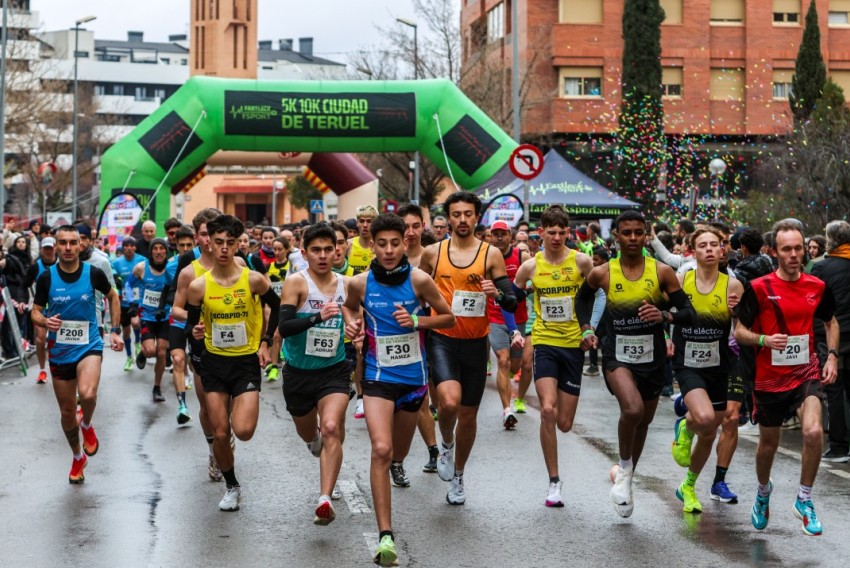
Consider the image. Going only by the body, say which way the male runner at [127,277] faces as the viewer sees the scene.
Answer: toward the camera

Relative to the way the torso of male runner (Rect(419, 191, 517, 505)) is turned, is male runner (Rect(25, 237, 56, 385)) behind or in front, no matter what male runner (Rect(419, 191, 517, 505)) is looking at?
behind

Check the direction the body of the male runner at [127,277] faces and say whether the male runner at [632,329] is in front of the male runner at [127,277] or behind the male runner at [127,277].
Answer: in front

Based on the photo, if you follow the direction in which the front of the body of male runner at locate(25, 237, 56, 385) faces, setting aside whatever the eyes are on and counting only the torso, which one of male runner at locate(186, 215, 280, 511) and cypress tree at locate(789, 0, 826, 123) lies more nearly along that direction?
the male runner

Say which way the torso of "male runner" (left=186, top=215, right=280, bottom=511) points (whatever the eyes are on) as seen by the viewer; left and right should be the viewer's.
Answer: facing the viewer

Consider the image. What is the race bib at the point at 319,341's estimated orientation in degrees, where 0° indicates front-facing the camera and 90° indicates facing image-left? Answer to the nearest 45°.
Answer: approximately 0°

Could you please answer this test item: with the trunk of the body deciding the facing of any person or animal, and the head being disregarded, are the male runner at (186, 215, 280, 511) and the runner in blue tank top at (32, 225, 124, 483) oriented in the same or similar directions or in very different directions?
same or similar directions

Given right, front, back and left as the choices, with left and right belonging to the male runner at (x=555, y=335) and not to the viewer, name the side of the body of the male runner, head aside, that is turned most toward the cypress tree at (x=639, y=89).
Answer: back

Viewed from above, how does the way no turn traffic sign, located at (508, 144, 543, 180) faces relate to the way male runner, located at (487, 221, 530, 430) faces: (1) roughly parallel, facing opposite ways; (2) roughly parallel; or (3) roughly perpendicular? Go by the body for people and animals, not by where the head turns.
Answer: roughly parallel

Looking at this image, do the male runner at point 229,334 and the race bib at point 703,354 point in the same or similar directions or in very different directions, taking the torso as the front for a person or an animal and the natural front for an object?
same or similar directions

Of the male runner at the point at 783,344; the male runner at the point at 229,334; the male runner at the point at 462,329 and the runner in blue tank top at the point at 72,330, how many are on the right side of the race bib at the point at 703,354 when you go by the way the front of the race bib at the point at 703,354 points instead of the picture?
3

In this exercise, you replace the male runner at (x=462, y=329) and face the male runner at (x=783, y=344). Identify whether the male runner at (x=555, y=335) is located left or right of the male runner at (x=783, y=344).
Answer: left

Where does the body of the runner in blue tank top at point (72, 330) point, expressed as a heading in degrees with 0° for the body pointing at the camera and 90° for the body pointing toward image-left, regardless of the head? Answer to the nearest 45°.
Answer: approximately 0°

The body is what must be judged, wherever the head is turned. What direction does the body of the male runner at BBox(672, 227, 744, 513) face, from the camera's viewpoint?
toward the camera

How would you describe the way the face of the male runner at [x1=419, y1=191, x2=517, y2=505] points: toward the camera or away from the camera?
toward the camera

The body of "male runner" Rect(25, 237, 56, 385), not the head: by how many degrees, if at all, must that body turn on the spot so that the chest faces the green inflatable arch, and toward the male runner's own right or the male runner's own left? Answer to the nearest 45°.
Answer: approximately 135° to the male runner's own left

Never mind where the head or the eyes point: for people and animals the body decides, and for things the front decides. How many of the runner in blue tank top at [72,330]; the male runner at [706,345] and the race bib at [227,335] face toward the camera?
3
